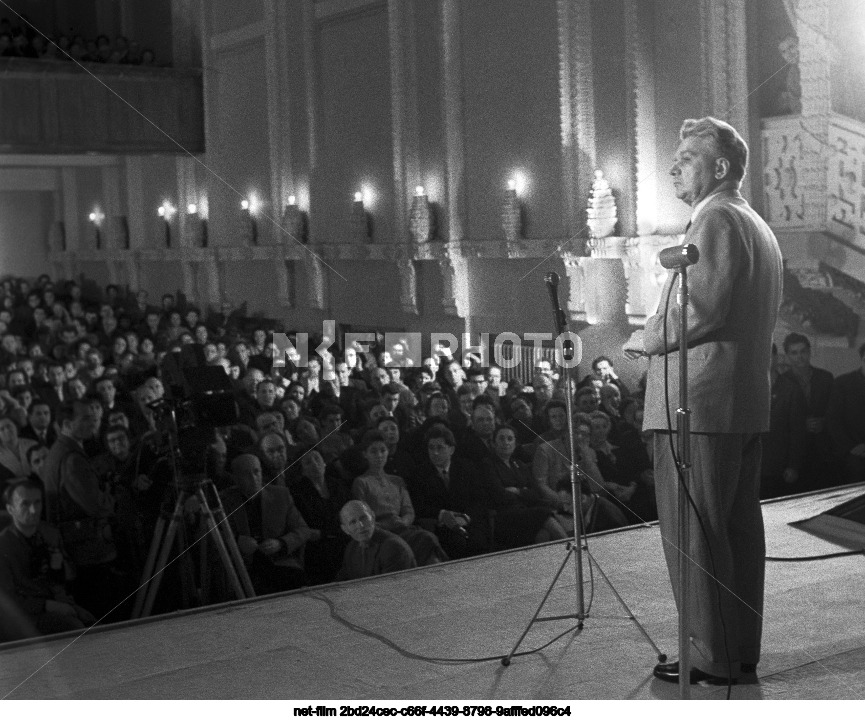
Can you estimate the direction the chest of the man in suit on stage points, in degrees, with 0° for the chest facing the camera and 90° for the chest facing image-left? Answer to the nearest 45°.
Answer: approximately 90°

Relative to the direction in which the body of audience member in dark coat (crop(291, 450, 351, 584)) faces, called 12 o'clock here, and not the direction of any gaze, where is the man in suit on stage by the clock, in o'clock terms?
The man in suit on stage is roughly at 12 o'clock from the audience member in dark coat.

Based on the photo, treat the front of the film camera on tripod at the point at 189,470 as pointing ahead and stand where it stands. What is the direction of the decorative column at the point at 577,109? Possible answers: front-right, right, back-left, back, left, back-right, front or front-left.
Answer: front-left

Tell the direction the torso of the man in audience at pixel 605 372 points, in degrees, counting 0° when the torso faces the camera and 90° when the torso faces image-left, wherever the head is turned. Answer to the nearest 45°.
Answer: approximately 0°

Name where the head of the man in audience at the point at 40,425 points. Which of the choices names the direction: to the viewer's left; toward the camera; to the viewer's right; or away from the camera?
toward the camera

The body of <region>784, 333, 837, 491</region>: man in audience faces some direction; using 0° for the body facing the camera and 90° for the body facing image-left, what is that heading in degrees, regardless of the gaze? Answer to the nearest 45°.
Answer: approximately 45°

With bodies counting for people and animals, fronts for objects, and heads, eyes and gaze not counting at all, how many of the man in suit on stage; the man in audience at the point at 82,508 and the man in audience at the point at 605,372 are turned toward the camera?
1

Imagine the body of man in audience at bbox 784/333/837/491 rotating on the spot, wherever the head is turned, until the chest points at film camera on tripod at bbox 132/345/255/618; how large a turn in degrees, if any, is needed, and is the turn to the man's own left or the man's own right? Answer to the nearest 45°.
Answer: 0° — they already face it

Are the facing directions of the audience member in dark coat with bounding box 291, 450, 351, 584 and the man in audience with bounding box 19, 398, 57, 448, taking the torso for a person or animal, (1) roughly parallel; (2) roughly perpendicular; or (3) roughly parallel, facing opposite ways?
roughly parallel

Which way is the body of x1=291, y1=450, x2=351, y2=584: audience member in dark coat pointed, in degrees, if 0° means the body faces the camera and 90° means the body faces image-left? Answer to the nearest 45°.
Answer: approximately 315°

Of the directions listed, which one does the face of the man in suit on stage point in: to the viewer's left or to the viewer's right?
to the viewer's left

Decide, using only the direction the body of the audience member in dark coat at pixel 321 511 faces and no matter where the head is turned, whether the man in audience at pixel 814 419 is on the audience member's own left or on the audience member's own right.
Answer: on the audience member's own left

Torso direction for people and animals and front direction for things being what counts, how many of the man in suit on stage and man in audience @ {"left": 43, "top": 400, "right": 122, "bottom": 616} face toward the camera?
0

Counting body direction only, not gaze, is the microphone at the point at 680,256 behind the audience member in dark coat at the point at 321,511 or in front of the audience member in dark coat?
in front

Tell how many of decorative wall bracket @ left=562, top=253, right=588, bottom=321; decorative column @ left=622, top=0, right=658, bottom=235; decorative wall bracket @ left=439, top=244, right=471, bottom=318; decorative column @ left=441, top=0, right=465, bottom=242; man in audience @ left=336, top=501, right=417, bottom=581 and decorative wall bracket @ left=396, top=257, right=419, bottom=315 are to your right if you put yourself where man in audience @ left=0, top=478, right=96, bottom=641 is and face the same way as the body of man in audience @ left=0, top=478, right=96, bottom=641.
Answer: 0

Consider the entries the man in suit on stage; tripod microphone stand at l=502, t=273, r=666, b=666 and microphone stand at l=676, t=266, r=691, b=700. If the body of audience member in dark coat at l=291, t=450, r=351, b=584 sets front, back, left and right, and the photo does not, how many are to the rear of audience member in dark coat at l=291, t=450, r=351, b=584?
0

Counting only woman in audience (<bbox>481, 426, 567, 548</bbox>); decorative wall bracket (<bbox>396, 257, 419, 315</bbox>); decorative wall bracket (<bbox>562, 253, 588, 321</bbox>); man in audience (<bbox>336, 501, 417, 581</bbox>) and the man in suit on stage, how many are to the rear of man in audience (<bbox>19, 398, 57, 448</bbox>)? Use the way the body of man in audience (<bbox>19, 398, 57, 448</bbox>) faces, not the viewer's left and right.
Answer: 0
